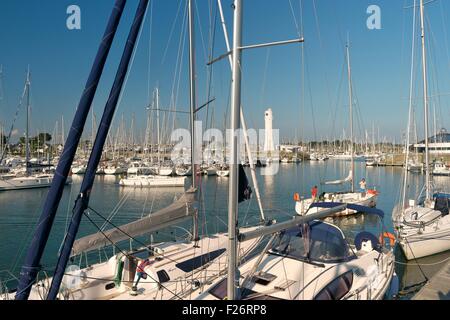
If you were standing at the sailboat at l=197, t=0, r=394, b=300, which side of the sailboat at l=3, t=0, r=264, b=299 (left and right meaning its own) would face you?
right

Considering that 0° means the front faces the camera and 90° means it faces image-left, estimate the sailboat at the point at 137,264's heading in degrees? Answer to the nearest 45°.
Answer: approximately 225°

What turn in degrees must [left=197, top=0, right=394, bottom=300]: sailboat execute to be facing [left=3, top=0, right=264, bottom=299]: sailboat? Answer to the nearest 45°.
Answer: approximately 45° to its right

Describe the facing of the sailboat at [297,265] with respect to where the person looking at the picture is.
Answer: facing the viewer and to the left of the viewer
